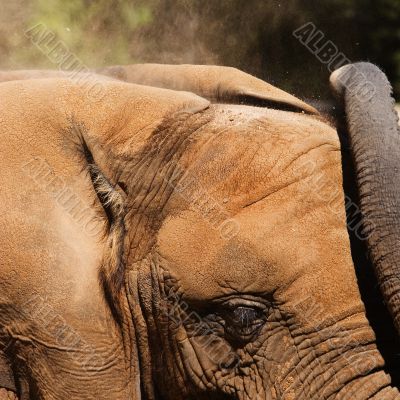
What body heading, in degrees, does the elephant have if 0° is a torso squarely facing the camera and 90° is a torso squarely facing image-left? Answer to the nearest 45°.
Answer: approximately 270°
